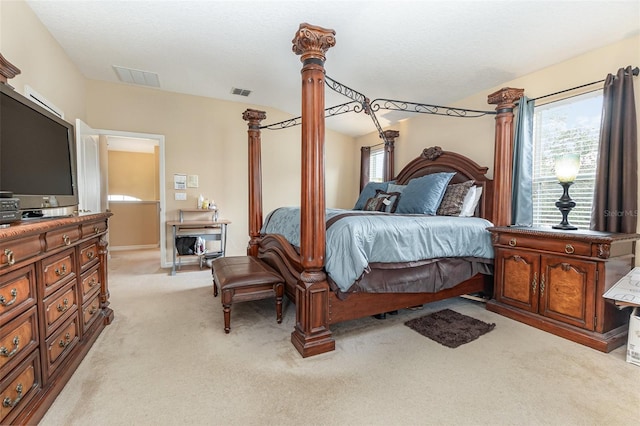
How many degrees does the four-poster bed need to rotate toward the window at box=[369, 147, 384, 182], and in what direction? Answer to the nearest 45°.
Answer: approximately 135° to its right

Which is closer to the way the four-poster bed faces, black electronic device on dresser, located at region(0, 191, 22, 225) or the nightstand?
the black electronic device on dresser

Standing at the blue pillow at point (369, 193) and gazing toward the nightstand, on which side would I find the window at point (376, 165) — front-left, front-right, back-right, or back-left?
back-left

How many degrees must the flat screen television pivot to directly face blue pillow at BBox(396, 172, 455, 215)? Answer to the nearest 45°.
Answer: approximately 45° to its left

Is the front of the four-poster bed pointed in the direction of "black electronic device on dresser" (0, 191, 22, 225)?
yes

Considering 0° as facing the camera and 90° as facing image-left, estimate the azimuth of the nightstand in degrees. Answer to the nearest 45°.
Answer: approximately 45°

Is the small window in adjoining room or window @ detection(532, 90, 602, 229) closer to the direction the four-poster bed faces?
the small window in adjoining room

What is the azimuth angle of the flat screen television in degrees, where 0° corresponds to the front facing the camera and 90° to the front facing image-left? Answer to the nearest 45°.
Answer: approximately 315°
